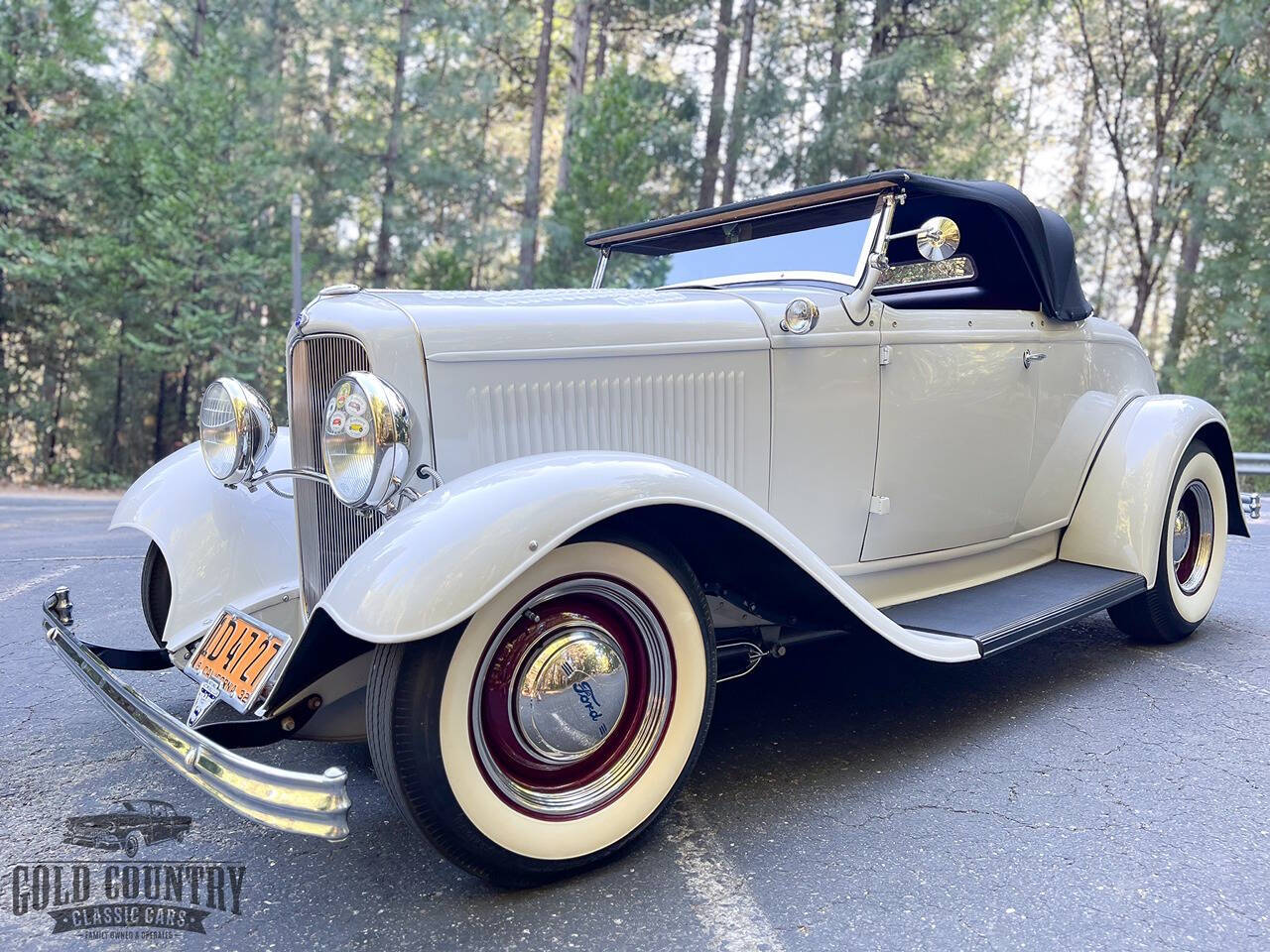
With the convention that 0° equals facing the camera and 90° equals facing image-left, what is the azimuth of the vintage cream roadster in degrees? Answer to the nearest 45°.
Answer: approximately 45°

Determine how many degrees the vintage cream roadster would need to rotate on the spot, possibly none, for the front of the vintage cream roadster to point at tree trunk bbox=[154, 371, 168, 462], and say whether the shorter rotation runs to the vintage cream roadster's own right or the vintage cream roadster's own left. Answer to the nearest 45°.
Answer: approximately 90° to the vintage cream roadster's own right

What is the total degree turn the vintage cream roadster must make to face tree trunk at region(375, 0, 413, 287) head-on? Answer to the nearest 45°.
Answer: approximately 135° to its right

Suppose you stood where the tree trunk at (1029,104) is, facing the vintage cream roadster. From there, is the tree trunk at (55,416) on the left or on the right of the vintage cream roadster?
right

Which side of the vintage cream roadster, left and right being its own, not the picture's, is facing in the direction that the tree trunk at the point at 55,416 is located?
right

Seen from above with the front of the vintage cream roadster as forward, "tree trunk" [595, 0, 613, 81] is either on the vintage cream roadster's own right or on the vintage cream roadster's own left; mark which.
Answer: on the vintage cream roadster's own right

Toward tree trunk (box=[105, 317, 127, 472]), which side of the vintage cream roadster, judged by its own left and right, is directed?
right
